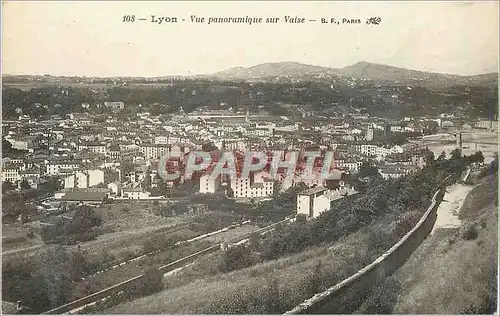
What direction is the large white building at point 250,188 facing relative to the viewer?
toward the camera

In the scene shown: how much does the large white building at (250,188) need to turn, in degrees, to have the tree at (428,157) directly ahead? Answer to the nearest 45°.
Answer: approximately 90° to its left

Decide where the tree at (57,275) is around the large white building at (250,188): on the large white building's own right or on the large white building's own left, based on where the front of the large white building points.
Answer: on the large white building's own right

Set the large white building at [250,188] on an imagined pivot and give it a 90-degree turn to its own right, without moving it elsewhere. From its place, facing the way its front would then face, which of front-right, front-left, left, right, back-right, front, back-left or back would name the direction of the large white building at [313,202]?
back

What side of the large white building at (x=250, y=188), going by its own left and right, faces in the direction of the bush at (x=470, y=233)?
front
